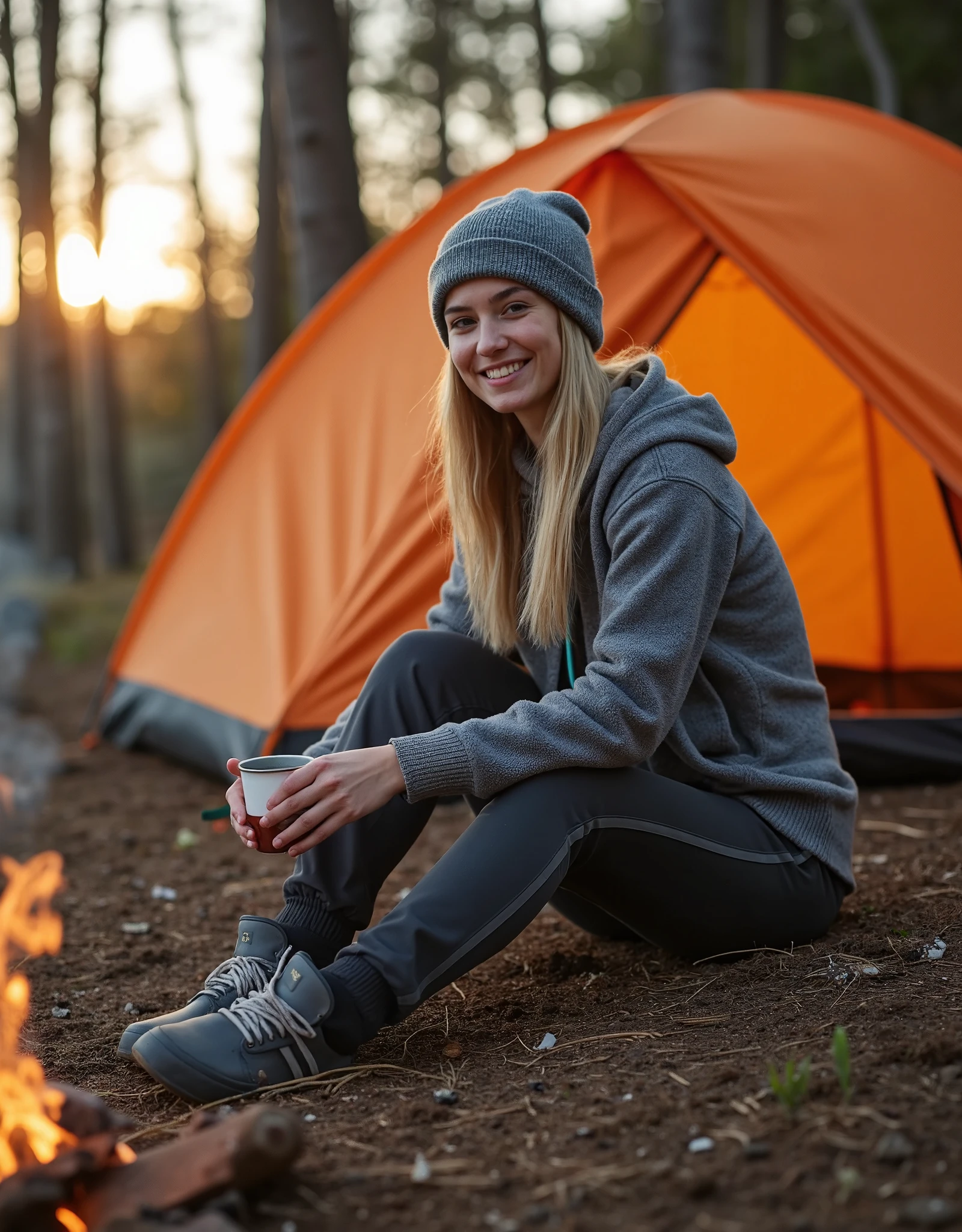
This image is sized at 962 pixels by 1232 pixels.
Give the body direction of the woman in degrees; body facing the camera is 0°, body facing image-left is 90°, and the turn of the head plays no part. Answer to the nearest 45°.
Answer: approximately 45°

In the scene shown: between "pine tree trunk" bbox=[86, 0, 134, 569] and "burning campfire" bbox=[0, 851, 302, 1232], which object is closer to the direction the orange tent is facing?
the burning campfire

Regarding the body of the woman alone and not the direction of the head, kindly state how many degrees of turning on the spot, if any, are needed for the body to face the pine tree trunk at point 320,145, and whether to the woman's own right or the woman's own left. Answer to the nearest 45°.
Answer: approximately 135° to the woman's own right

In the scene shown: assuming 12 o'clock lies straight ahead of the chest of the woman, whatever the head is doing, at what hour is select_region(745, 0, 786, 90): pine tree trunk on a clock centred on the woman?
The pine tree trunk is roughly at 5 o'clock from the woman.

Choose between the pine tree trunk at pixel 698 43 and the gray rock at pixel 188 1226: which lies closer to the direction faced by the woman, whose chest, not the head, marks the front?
the gray rock

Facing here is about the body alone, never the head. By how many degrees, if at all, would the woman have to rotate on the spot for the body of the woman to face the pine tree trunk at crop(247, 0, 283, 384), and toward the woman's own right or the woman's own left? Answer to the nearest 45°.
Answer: approximately 135° to the woman's own right
